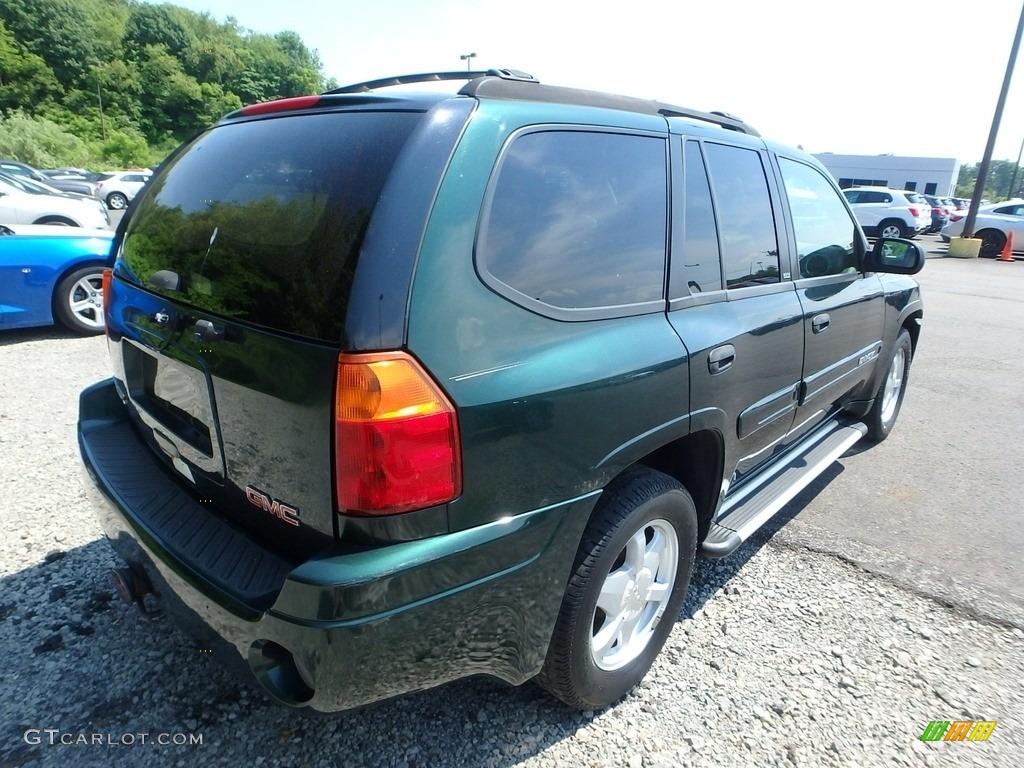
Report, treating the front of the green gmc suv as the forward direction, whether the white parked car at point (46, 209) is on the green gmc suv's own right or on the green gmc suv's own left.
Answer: on the green gmc suv's own left

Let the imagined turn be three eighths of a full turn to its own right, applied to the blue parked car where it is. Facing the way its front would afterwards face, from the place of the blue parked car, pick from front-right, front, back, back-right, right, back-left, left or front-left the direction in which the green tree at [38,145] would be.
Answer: back-right

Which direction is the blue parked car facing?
to the viewer's right

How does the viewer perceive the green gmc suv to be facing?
facing away from the viewer and to the right of the viewer

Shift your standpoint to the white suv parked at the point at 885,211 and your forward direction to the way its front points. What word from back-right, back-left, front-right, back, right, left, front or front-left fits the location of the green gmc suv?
back-left

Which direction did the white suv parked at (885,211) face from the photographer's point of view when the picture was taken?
facing away from the viewer and to the left of the viewer

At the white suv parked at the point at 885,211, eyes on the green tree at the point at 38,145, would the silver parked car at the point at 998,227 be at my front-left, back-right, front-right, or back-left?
back-left

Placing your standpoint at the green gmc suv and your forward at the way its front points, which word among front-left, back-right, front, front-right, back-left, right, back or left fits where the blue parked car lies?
left
